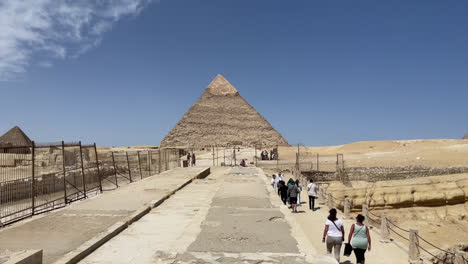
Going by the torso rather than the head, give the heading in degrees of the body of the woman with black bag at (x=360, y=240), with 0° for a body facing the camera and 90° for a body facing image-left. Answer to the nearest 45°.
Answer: approximately 180°

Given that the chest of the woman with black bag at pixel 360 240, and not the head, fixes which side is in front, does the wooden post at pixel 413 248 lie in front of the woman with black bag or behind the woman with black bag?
in front

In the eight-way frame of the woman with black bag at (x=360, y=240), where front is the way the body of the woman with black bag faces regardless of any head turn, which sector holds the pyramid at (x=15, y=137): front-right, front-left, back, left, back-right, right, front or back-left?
front-left

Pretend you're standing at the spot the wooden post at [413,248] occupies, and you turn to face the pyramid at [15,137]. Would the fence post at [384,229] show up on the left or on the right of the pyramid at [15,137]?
right

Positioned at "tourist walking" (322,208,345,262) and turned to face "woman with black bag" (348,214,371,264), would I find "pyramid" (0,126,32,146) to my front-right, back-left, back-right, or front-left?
back-left

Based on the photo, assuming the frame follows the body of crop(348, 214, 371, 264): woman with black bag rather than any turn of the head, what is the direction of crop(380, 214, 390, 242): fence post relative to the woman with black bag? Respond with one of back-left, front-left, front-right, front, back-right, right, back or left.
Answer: front
